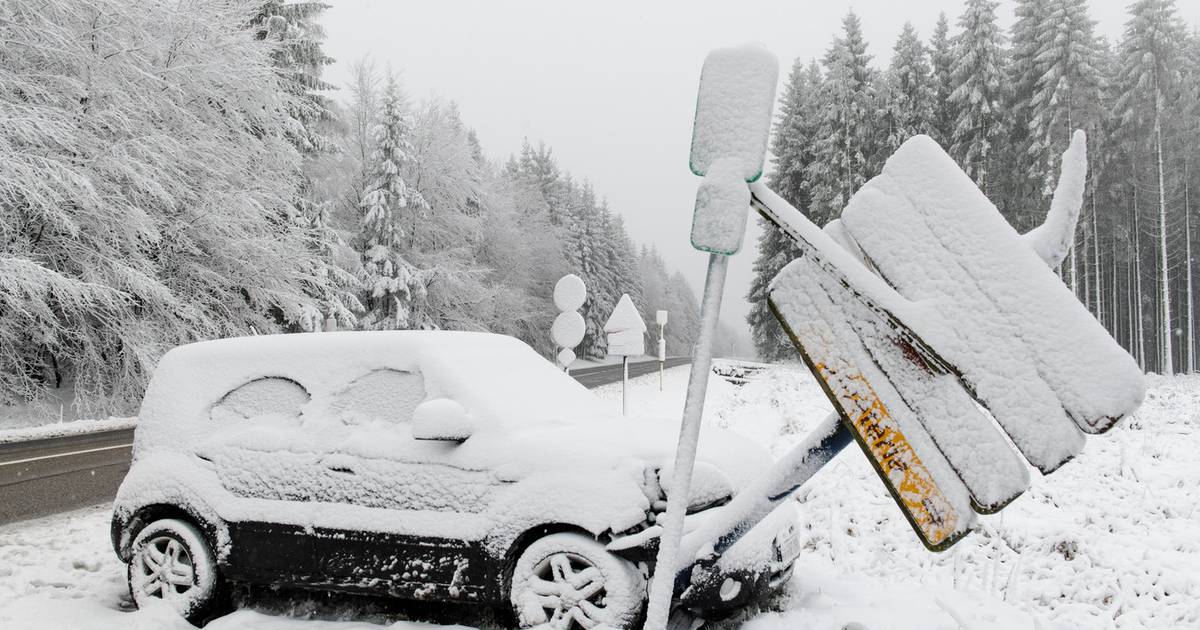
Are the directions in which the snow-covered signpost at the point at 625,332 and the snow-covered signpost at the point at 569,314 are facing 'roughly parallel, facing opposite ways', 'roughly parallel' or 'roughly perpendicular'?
roughly parallel

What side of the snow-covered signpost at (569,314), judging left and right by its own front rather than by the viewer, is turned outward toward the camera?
front

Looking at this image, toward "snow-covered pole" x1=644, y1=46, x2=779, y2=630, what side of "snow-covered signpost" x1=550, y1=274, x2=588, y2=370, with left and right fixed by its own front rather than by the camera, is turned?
front

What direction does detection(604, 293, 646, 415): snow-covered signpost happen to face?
toward the camera

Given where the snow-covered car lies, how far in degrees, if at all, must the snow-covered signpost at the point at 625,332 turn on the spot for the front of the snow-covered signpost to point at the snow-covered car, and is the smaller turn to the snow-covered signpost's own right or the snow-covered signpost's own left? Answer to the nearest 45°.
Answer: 0° — it already faces it

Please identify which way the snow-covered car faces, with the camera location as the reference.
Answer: facing the viewer and to the right of the viewer

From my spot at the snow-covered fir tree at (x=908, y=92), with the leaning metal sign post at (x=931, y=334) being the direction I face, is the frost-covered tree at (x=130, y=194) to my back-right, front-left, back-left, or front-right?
front-right

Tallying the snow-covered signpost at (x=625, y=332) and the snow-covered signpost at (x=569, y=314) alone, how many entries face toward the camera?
2

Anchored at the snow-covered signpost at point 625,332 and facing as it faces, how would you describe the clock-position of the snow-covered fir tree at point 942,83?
The snow-covered fir tree is roughly at 7 o'clock from the snow-covered signpost.

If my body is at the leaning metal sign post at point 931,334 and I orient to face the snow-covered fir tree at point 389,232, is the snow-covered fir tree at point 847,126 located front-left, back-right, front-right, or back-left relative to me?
front-right
